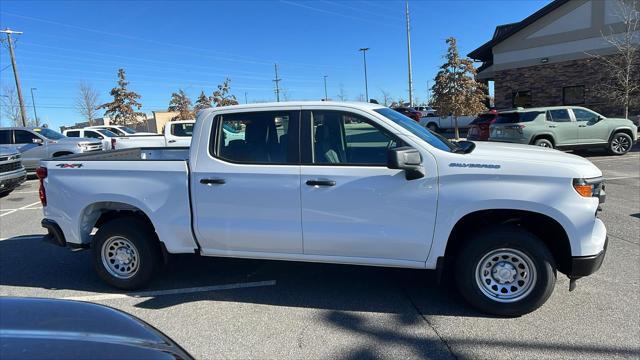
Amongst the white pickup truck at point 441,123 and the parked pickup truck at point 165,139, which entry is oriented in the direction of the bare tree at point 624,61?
the parked pickup truck

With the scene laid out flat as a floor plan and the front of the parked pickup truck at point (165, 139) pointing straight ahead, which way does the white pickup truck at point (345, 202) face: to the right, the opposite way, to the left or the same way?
the same way

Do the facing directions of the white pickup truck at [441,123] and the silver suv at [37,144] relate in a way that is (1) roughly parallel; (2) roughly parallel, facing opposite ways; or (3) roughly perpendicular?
roughly parallel, facing opposite ways

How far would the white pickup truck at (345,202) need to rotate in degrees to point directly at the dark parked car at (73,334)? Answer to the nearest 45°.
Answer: approximately 135° to its right

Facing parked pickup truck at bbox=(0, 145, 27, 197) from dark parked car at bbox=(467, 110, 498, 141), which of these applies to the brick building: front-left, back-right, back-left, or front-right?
back-right

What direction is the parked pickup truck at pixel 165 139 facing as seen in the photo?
to the viewer's right

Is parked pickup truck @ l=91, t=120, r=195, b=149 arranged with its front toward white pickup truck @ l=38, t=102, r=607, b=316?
no

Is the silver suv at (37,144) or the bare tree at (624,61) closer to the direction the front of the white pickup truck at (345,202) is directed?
the bare tree

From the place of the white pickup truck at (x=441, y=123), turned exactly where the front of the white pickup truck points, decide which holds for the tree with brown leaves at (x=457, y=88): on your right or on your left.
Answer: on your left

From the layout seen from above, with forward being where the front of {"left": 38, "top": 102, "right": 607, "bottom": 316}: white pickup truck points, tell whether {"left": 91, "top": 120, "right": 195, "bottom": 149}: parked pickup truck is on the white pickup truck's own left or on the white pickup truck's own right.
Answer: on the white pickup truck's own left

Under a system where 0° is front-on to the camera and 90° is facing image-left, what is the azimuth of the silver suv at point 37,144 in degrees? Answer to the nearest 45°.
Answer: approximately 315°

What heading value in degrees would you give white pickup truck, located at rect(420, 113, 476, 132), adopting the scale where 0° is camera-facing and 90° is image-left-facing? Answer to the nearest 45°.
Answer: approximately 90°

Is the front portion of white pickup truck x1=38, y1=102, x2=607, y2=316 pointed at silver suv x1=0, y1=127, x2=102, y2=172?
no

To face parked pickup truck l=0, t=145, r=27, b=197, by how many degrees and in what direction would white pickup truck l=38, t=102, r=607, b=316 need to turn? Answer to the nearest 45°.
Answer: approximately 135° to its left

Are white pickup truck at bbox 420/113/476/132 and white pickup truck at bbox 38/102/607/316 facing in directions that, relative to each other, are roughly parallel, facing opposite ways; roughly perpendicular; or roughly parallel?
roughly parallel, facing opposite ways

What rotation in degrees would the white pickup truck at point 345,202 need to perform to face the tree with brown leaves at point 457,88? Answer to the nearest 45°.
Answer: approximately 90° to its left

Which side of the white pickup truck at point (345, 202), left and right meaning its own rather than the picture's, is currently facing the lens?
right
